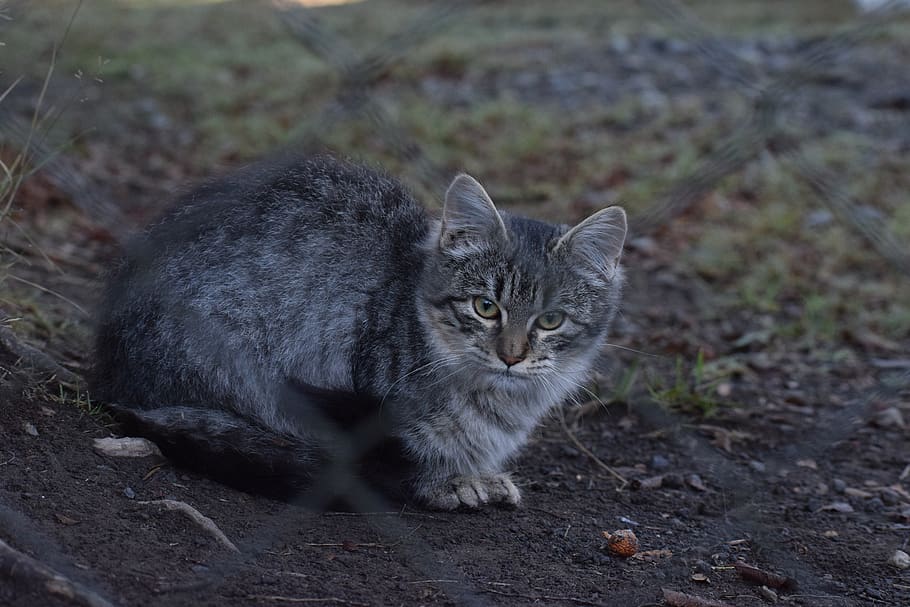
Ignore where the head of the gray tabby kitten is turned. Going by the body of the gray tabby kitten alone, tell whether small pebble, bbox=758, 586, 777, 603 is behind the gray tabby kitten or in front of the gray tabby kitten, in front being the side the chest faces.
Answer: in front

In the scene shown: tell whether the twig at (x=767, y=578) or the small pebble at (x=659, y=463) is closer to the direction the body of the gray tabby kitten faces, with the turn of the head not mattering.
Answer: the twig

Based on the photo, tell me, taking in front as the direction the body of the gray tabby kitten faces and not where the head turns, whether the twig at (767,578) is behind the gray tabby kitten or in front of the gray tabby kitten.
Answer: in front

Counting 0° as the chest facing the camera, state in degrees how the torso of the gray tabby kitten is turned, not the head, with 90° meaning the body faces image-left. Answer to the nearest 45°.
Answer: approximately 315°

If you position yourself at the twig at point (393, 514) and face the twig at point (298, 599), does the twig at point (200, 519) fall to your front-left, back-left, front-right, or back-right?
front-right

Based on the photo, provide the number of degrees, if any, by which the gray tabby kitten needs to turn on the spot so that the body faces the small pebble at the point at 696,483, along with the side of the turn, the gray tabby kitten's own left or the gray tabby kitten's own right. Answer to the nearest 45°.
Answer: approximately 45° to the gray tabby kitten's own left

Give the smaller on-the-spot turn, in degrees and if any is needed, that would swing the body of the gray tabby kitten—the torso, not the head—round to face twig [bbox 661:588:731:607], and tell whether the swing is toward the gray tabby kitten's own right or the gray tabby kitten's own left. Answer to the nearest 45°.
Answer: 0° — it already faces it

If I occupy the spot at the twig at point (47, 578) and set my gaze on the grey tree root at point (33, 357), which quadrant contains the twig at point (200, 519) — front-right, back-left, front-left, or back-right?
front-right

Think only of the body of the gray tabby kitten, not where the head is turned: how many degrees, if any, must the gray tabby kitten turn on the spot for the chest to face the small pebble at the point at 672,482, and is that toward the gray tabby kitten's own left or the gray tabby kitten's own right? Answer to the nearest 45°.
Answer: approximately 45° to the gray tabby kitten's own left

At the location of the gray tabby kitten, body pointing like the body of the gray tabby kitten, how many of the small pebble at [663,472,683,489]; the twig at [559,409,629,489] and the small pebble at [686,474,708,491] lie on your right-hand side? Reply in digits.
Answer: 0

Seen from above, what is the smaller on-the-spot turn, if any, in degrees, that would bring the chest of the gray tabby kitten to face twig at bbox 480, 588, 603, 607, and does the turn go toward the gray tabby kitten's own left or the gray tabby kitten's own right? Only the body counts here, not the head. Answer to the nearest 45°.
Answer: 0° — it already faces it

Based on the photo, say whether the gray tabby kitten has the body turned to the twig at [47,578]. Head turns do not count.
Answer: no

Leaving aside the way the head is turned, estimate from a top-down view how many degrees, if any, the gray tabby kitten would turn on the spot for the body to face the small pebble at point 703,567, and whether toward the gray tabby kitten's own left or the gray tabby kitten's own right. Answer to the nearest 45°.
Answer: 0° — it already faces it

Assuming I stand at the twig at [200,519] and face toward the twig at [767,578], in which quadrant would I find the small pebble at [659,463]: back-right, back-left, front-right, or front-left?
front-left

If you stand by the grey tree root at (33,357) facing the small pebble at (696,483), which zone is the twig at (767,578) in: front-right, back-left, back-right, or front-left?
front-right

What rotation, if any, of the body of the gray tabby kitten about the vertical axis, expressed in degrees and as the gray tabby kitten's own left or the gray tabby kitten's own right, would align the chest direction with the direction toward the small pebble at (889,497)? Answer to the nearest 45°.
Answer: approximately 45° to the gray tabby kitten's own left

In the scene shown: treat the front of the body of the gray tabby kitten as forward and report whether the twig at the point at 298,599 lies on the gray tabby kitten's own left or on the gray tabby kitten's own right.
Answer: on the gray tabby kitten's own right
